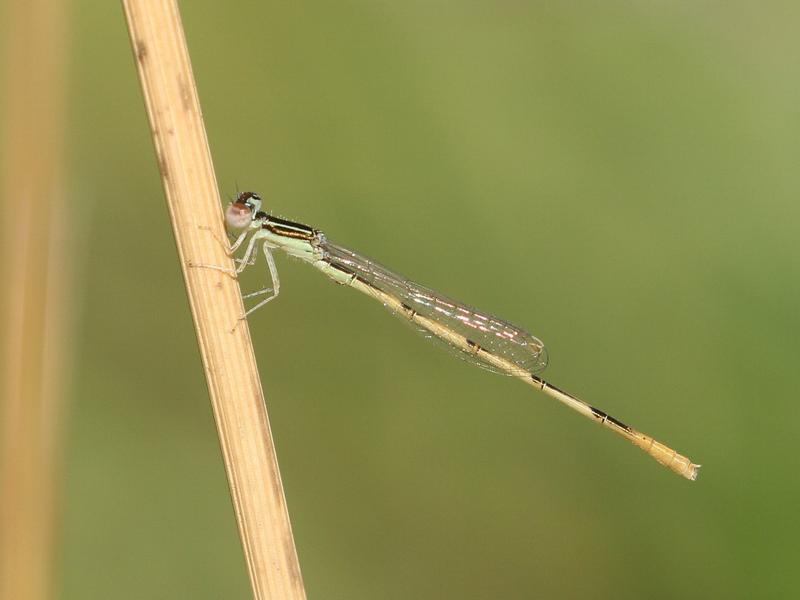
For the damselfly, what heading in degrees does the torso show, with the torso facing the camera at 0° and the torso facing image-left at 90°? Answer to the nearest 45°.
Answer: approximately 90°
